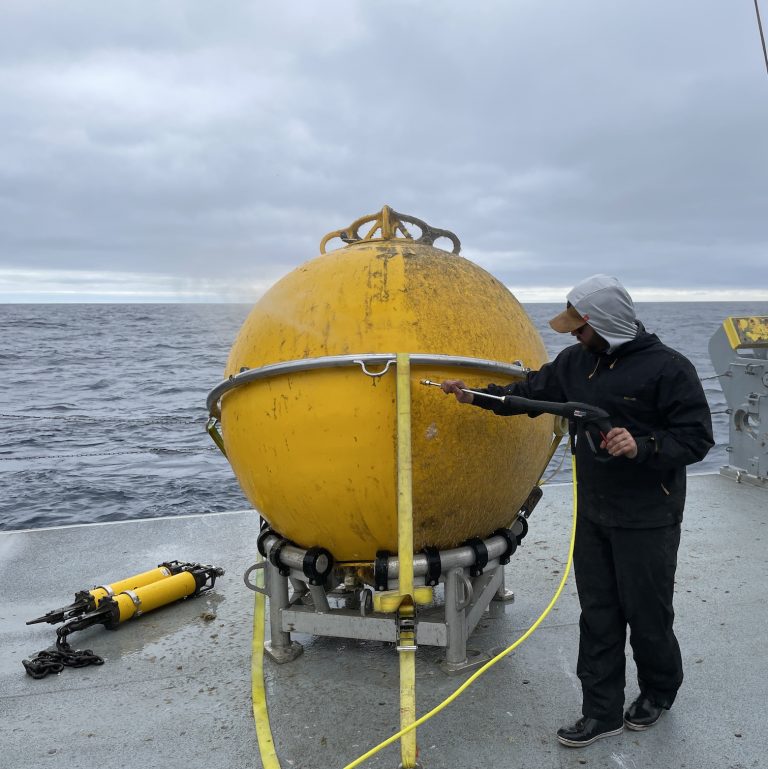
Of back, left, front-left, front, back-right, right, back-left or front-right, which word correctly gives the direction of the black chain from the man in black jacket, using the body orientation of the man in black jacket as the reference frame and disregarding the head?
front-right

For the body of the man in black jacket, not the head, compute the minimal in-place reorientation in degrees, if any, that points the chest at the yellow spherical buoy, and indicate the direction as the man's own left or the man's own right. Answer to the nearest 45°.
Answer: approximately 45° to the man's own right

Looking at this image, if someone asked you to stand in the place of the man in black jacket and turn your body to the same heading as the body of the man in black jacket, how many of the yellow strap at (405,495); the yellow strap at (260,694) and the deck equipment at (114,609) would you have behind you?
0

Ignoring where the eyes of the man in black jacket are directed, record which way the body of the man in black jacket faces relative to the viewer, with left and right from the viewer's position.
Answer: facing the viewer and to the left of the viewer

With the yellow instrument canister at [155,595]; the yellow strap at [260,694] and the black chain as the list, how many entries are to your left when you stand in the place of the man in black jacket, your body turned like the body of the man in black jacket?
0

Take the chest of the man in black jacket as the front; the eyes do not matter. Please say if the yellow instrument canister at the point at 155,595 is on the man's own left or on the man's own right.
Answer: on the man's own right

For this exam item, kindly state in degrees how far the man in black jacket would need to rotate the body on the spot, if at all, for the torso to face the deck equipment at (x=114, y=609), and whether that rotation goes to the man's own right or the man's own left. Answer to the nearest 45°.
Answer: approximately 45° to the man's own right

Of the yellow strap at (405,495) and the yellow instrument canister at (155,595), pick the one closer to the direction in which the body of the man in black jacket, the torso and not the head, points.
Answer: the yellow strap
